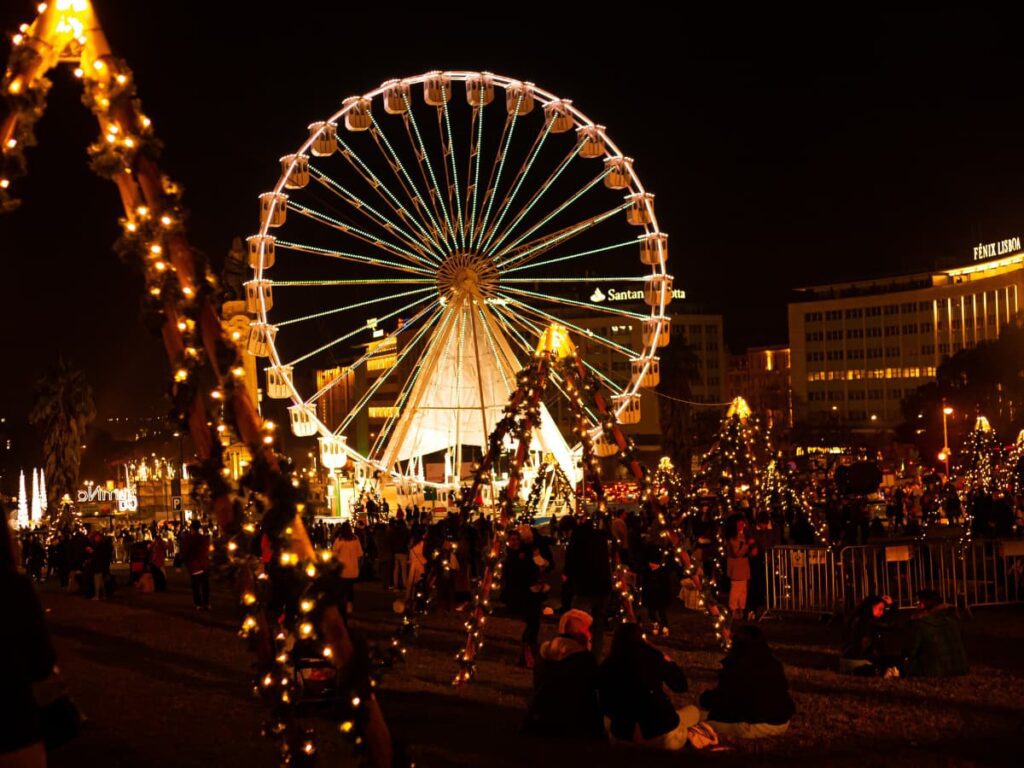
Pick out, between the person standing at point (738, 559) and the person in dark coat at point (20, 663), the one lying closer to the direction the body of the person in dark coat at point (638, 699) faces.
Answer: the person standing

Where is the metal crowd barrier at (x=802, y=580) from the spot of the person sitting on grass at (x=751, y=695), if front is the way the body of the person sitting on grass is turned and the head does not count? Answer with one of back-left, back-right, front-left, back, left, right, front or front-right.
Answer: front

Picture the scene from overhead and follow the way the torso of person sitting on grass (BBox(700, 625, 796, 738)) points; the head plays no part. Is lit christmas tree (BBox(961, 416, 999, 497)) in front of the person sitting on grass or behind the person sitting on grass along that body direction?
in front

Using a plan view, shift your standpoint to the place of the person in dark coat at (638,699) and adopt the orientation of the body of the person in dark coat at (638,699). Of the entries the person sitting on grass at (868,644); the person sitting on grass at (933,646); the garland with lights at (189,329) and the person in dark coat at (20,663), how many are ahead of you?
2

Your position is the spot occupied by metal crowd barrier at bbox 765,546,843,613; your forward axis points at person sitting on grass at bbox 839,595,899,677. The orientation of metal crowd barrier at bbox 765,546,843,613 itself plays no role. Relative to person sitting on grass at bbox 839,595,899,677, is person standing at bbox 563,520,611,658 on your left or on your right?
right

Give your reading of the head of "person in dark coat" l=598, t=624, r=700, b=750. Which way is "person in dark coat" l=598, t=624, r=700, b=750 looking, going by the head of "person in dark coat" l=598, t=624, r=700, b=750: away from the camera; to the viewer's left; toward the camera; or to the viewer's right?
away from the camera

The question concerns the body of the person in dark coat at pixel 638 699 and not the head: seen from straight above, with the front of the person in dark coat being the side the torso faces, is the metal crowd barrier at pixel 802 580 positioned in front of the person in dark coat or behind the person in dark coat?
in front

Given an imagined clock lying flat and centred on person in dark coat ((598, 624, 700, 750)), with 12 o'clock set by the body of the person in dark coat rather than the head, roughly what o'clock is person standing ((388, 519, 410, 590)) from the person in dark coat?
The person standing is roughly at 10 o'clock from the person in dark coat.

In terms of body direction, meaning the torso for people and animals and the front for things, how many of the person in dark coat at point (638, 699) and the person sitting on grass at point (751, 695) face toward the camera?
0

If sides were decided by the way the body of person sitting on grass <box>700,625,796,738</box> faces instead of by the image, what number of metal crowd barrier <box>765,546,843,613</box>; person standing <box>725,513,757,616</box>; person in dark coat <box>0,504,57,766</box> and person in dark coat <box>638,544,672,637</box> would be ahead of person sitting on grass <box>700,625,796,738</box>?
3

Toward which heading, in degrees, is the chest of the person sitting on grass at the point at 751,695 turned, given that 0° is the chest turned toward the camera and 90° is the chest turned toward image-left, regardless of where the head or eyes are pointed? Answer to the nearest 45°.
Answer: approximately 180°

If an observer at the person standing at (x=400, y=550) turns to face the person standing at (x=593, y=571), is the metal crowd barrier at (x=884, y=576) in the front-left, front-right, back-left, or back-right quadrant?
front-left

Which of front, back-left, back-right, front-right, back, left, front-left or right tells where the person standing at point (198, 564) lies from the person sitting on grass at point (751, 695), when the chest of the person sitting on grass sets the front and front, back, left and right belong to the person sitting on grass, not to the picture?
front-left

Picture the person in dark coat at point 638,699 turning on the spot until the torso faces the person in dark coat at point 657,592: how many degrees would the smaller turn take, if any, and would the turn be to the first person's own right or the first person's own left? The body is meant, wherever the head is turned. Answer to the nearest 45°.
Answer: approximately 45° to the first person's own left

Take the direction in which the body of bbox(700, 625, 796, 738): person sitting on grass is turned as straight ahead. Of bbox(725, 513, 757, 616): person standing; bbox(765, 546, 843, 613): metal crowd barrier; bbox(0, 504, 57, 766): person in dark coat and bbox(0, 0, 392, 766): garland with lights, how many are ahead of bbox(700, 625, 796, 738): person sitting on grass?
2

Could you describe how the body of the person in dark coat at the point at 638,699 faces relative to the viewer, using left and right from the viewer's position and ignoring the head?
facing away from the viewer and to the right of the viewer

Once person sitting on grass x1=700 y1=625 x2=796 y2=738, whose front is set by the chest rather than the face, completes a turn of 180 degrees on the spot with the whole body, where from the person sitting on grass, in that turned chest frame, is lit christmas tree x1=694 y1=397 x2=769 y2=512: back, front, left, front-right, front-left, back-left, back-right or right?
back
